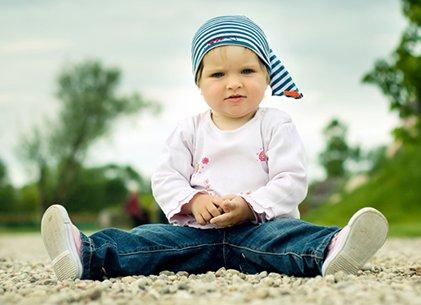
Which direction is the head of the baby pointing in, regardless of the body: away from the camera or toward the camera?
toward the camera

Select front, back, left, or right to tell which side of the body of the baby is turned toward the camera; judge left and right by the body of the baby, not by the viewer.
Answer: front

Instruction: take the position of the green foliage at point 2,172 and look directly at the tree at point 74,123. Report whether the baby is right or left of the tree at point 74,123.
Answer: right

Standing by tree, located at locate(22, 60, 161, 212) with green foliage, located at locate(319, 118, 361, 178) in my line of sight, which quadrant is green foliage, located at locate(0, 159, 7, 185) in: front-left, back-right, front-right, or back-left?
back-left

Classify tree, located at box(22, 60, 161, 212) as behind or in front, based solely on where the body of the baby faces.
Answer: behind

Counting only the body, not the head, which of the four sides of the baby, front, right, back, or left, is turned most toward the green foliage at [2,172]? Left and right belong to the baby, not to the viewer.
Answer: back

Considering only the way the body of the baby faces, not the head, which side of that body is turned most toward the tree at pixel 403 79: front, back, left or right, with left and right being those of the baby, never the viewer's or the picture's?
back

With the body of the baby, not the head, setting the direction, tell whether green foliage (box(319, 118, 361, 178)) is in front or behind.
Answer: behind

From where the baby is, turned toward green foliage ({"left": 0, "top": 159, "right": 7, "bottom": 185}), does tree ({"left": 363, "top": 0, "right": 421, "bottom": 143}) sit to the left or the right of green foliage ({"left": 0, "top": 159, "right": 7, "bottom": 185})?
right
